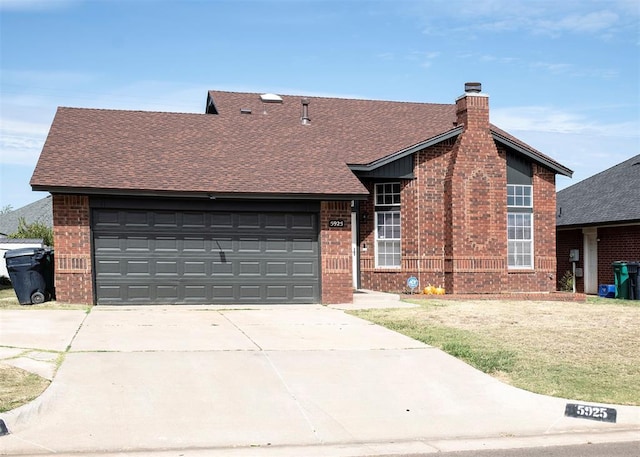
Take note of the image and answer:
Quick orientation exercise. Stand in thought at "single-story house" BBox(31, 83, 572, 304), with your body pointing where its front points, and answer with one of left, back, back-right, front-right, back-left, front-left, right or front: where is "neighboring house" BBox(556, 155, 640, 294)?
back-left

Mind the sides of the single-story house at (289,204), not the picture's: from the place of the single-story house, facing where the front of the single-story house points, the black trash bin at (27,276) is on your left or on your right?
on your right

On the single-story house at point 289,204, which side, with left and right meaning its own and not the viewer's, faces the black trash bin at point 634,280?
left

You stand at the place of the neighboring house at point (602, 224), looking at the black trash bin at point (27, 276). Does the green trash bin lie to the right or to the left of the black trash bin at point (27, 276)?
left

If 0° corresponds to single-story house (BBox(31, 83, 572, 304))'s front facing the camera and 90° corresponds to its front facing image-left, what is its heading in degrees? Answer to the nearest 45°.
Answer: approximately 0°
